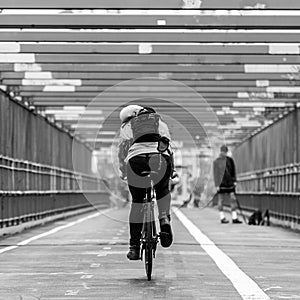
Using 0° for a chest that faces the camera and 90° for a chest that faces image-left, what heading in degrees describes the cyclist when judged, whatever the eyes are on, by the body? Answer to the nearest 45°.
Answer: approximately 180°

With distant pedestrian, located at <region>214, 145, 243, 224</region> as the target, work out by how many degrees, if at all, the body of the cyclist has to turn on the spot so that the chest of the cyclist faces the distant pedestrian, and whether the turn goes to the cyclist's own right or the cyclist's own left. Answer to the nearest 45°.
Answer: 0° — they already face them

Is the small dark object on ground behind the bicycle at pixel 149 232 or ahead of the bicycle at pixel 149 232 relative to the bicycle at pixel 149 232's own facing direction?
ahead

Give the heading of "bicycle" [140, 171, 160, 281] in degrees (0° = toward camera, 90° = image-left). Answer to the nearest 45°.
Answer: approximately 180°
